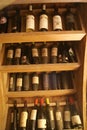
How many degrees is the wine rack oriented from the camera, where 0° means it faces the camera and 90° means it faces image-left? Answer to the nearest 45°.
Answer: approximately 0°
